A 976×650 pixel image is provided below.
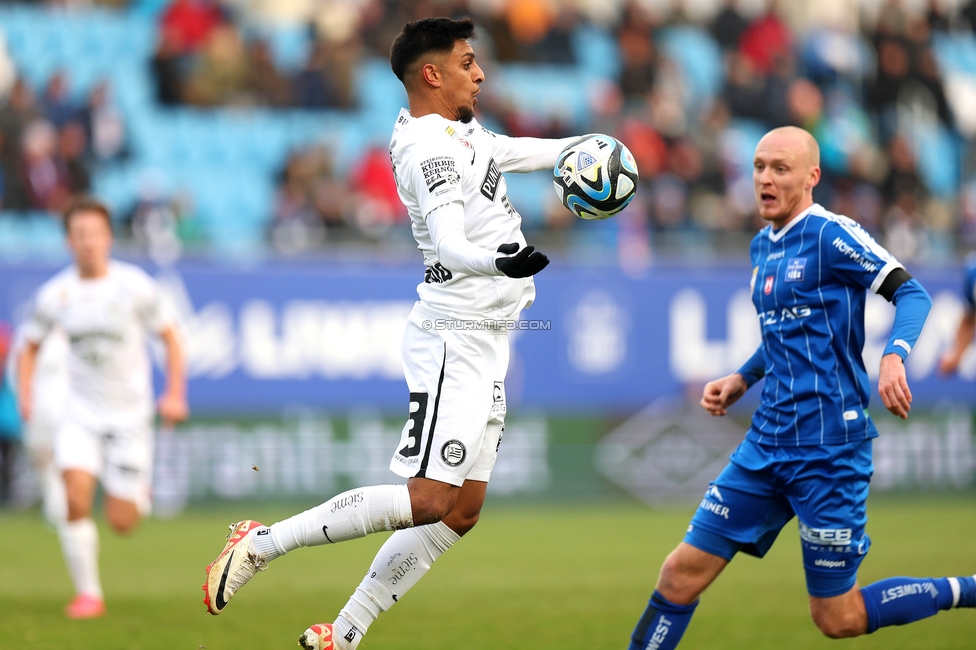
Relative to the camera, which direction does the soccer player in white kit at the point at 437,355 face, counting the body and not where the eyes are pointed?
to the viewer's right

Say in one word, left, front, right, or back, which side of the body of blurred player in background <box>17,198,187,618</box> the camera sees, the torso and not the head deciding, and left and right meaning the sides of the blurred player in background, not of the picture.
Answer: front

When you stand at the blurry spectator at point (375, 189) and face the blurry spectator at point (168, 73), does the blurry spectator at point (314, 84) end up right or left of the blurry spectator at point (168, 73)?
right

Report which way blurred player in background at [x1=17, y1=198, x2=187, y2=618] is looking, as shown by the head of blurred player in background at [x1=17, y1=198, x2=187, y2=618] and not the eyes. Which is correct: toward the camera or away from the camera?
toward the camera

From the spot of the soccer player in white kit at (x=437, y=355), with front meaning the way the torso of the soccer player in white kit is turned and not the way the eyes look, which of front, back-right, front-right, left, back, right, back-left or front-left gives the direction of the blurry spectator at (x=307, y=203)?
left

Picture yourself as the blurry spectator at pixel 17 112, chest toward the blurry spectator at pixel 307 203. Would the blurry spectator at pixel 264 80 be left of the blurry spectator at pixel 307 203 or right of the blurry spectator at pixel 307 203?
left

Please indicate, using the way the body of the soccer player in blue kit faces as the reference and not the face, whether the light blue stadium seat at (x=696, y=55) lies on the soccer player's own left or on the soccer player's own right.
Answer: on the soccer player's own right

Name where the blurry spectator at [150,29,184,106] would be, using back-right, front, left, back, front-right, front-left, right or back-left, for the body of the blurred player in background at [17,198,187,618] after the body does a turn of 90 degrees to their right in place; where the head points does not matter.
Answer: right

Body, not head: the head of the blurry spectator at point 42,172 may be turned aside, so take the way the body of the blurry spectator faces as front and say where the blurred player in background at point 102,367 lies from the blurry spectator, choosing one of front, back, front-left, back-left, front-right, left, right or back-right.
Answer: front

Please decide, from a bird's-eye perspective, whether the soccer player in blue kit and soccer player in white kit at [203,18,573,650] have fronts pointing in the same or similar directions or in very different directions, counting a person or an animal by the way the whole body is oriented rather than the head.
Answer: very different directions

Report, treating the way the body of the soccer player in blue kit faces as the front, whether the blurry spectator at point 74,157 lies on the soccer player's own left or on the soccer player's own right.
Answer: on the soccer player's own right

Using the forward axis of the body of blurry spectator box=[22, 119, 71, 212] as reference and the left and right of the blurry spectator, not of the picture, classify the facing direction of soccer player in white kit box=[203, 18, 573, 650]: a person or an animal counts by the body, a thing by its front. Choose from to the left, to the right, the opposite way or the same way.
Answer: to the left

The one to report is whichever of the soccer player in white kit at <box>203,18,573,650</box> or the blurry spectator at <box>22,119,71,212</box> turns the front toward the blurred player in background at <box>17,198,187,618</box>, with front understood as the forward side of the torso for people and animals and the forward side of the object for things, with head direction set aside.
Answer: the blurry spectator

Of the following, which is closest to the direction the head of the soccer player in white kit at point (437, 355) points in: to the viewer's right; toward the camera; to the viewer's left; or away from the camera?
to the viewer's right

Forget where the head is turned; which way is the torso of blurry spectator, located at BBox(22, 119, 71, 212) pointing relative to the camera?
toward the camera

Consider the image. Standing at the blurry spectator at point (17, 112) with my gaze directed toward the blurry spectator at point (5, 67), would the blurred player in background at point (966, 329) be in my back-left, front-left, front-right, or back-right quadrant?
back-right

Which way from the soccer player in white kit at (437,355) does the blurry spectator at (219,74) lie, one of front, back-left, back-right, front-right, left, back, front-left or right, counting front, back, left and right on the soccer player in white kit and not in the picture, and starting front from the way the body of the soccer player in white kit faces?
left
